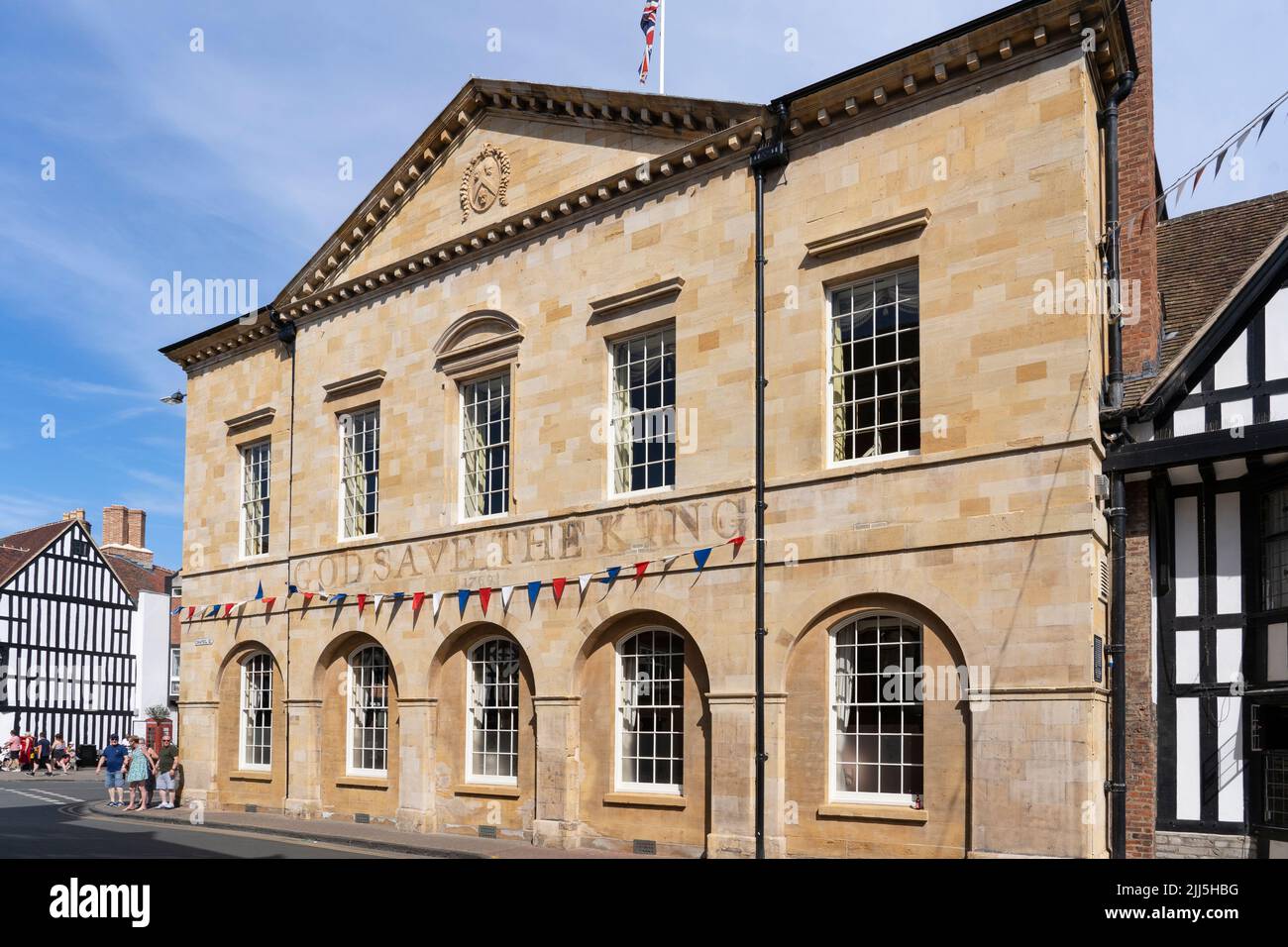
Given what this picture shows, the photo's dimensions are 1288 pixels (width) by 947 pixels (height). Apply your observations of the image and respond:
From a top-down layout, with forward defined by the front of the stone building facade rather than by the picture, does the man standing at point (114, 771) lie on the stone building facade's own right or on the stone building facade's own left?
on the stone building facade's own right

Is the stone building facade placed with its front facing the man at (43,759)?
no

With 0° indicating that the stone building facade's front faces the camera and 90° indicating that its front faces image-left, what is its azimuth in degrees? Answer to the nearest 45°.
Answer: approximately 45°
